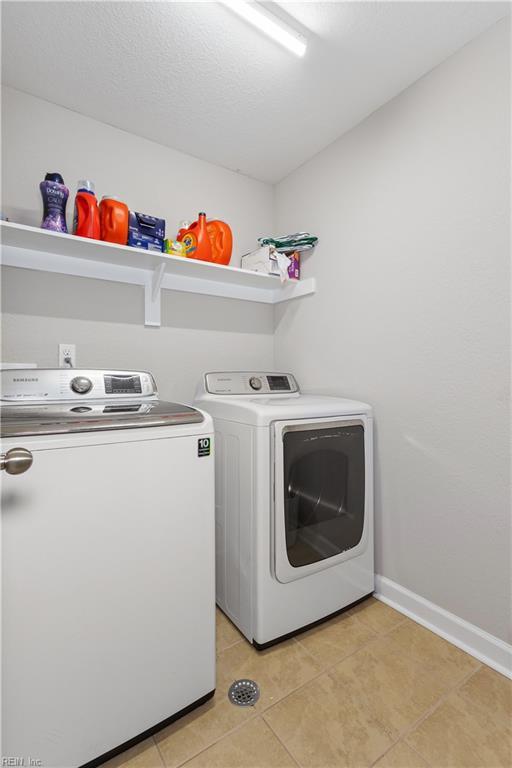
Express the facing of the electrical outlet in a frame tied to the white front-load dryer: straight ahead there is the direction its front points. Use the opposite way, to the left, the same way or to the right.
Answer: the same way

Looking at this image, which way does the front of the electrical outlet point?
toward the camera

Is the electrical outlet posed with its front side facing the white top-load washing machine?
yes

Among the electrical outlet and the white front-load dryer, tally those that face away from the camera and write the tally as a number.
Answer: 0

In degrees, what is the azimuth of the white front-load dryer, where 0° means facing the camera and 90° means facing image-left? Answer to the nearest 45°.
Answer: approximately 315°

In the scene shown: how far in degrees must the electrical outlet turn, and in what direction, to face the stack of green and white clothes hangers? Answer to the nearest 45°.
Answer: approximately 90° to its left

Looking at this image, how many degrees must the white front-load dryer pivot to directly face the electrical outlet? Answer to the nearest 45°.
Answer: approximately 135° to its right
